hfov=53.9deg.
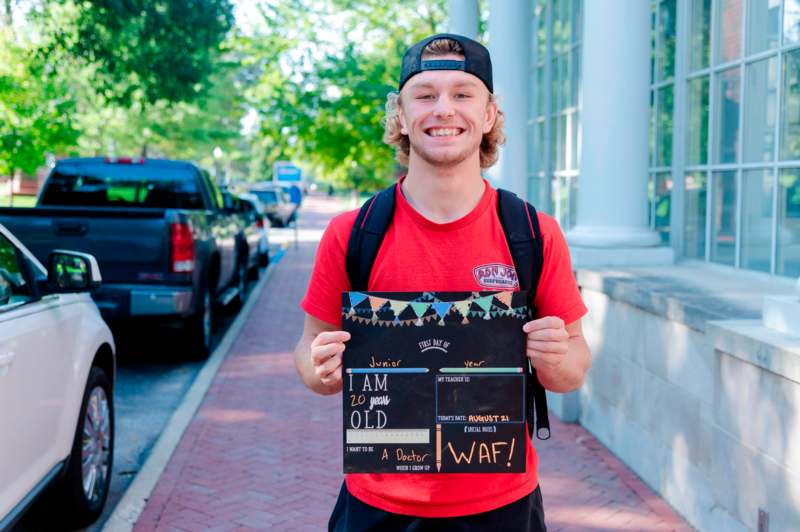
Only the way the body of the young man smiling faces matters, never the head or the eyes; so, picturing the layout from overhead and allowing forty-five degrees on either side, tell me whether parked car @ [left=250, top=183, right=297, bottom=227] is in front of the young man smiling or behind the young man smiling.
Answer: behind

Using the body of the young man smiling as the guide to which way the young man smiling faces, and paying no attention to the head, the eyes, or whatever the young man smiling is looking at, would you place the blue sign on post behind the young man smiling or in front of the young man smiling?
behind

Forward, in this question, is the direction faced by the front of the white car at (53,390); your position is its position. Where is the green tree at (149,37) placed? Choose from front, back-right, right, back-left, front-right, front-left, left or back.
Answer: front-left

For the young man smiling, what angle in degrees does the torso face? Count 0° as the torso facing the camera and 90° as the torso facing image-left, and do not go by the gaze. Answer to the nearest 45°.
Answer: approximately 0°

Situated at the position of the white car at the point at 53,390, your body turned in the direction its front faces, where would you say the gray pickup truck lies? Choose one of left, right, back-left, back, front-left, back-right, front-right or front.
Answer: front-left

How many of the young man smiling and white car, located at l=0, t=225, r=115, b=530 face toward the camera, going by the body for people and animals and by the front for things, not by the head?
1

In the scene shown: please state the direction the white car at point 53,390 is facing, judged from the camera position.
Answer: facing away from the viewer and to the right of the viewer

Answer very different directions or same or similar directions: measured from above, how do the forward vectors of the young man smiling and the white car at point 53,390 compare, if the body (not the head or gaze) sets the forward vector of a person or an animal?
very different directions
